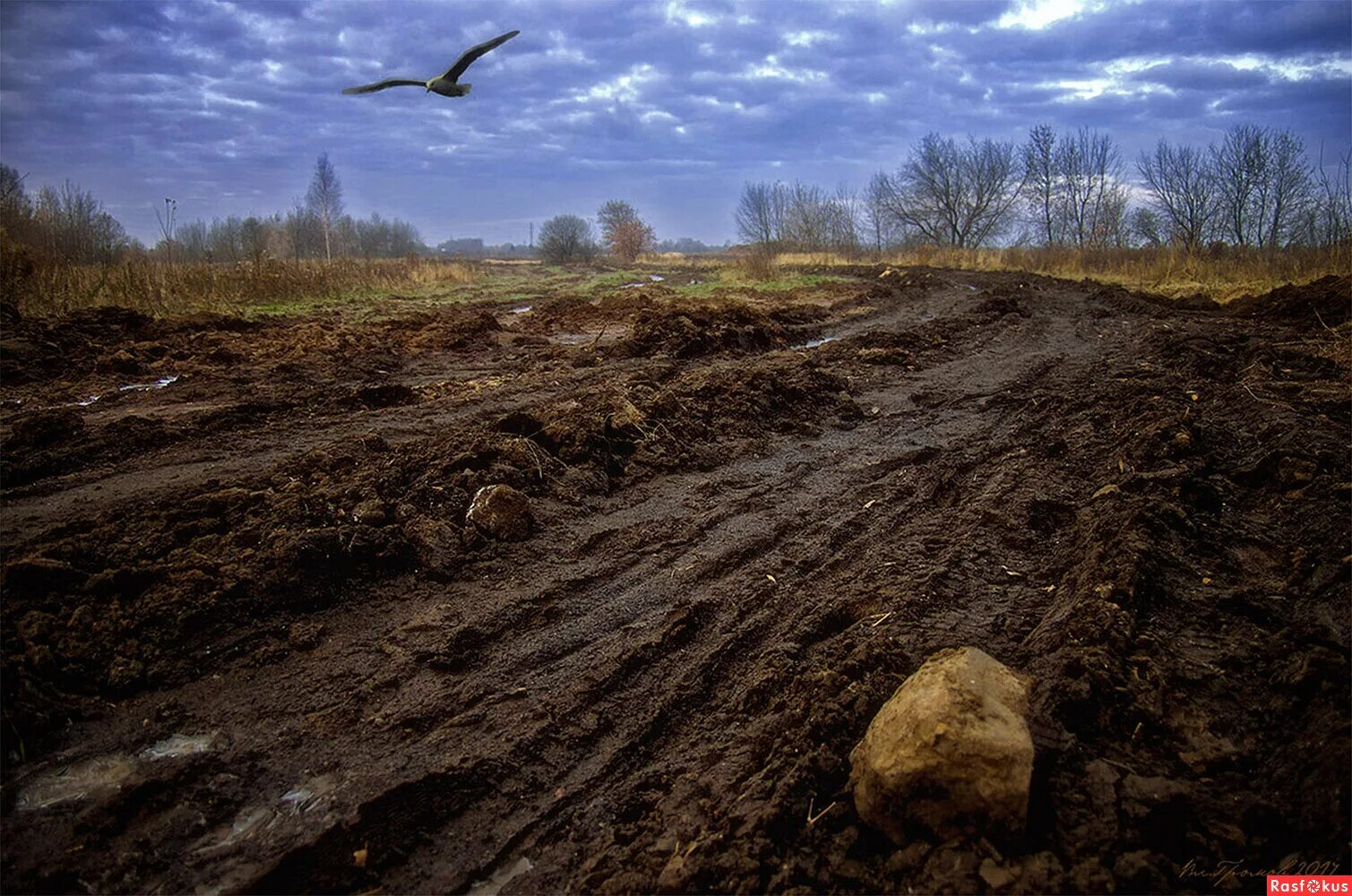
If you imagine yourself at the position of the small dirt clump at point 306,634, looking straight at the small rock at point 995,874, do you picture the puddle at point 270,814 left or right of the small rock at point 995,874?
right

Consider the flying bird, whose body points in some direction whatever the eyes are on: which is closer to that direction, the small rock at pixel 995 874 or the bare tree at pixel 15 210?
the small rock

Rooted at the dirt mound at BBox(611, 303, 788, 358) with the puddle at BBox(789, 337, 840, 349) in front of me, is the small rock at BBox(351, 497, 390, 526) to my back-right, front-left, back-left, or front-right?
back-right
